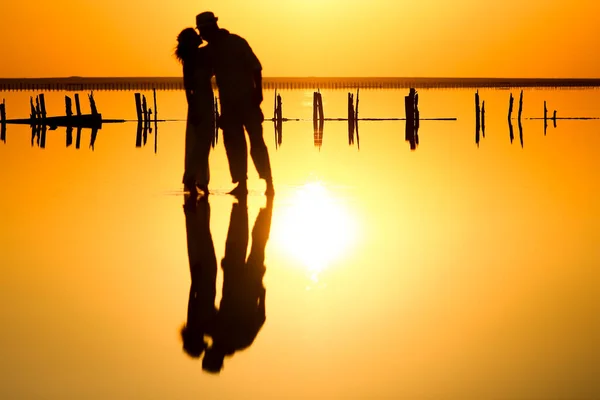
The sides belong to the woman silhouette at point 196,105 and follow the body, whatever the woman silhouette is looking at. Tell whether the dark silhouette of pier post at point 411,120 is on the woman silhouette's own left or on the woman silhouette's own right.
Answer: on the woman silhouette's own left

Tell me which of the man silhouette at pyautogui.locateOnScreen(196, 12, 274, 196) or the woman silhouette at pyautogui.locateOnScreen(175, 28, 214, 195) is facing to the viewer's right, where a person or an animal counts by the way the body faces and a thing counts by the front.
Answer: the woman silhouette

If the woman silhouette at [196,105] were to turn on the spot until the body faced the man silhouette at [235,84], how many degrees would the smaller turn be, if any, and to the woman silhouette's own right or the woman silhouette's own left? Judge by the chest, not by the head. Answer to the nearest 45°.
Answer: approximately 45° to the woman silhouette's own right

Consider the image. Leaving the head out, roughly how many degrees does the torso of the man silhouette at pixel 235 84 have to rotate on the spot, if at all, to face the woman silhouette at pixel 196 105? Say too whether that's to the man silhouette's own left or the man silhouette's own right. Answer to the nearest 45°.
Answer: approximately 45° to the man silhouette's own right

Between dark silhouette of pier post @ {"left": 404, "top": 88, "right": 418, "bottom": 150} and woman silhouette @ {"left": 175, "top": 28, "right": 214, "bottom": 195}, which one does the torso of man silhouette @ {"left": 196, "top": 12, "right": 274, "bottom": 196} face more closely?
the woman silhouette

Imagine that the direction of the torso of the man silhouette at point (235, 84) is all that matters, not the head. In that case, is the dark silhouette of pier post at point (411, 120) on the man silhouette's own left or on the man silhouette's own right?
on the man silhouette's own right

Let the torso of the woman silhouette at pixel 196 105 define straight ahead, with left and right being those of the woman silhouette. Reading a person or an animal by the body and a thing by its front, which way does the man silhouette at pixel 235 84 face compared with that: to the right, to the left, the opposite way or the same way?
the opposite way

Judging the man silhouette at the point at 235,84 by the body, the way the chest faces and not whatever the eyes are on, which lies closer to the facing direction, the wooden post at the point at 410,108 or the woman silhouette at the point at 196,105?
the woman silhouette

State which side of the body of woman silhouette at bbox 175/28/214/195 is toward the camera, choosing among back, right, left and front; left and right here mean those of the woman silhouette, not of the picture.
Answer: right

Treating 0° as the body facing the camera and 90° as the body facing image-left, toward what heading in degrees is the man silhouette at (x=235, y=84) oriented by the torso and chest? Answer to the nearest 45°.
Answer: approximately 90°

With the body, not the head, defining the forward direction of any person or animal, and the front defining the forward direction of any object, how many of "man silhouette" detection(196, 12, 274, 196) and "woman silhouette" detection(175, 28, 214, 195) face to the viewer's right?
1
